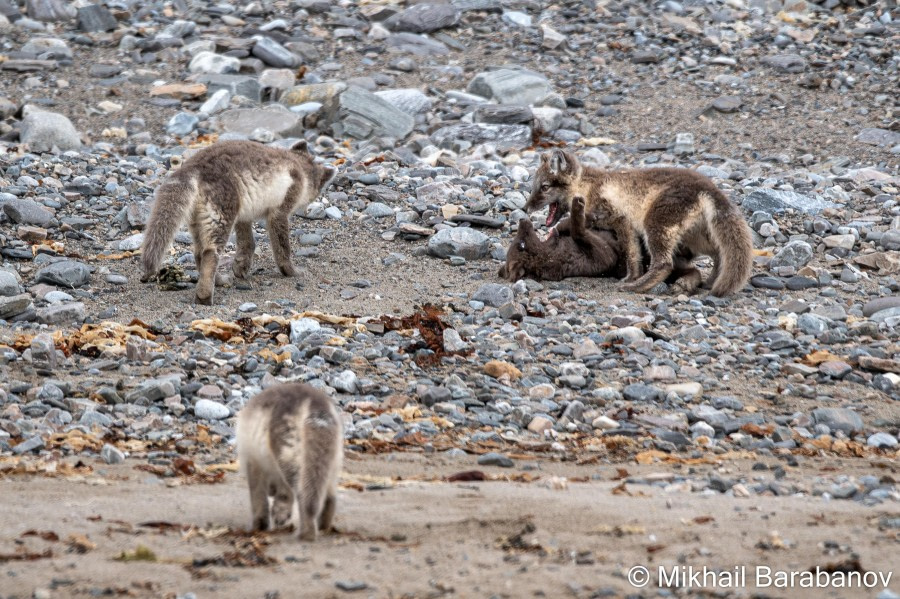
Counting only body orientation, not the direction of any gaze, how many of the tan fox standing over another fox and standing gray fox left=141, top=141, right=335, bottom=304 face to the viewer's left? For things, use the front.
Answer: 1

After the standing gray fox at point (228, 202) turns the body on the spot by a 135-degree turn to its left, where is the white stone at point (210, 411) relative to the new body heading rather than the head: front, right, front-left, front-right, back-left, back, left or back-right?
left

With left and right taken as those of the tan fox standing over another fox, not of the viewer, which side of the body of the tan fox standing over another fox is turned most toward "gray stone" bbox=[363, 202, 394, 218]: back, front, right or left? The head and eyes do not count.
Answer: front

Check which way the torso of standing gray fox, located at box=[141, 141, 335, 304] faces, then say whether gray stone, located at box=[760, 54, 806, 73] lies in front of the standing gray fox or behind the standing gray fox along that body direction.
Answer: in front

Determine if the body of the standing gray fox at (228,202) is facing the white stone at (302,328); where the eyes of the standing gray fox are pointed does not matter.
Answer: no

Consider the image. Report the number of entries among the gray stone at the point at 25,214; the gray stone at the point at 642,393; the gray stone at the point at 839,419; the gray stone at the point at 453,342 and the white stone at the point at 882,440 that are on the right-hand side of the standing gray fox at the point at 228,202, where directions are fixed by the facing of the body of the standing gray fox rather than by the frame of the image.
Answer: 4

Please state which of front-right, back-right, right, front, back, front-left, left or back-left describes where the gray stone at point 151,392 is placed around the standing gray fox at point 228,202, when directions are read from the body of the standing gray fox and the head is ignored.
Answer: back-right

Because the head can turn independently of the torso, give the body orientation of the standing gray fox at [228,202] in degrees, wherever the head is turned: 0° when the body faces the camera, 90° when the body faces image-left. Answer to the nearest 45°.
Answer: approximately 225°

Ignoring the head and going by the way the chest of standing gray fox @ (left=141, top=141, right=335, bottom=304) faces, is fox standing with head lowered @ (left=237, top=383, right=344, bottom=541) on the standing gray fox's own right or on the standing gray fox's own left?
on the standing gray fox's own right

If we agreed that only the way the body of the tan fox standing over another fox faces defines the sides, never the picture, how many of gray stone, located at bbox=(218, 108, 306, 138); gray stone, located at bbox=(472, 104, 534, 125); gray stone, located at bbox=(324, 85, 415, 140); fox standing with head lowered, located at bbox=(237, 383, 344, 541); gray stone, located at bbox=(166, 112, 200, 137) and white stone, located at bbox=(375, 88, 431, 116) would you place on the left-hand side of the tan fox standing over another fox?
1

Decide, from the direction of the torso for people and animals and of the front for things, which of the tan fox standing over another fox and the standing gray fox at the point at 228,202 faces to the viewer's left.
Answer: the tan fox standing over another fox

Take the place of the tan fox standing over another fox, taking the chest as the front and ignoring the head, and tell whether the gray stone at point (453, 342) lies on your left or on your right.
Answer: on your left

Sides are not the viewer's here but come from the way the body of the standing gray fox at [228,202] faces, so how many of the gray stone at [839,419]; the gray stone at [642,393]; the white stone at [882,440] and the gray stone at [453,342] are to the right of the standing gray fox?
4

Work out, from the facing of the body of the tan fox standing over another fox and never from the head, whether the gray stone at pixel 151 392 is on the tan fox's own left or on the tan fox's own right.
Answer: on the tan fox's own left

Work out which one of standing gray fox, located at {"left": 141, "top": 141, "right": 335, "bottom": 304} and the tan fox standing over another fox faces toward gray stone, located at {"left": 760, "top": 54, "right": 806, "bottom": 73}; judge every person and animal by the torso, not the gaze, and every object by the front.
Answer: the standing gray fox

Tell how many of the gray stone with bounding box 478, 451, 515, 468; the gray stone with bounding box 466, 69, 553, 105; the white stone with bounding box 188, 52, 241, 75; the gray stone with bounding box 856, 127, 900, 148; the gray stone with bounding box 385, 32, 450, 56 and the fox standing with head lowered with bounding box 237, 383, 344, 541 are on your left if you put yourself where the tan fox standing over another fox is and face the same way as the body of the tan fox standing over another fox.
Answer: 2

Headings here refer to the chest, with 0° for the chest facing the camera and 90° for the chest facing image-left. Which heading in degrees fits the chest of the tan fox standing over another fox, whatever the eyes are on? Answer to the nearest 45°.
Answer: approximately 90°

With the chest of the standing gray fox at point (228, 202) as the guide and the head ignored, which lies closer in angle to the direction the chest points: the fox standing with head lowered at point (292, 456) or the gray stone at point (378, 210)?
the gray stone
